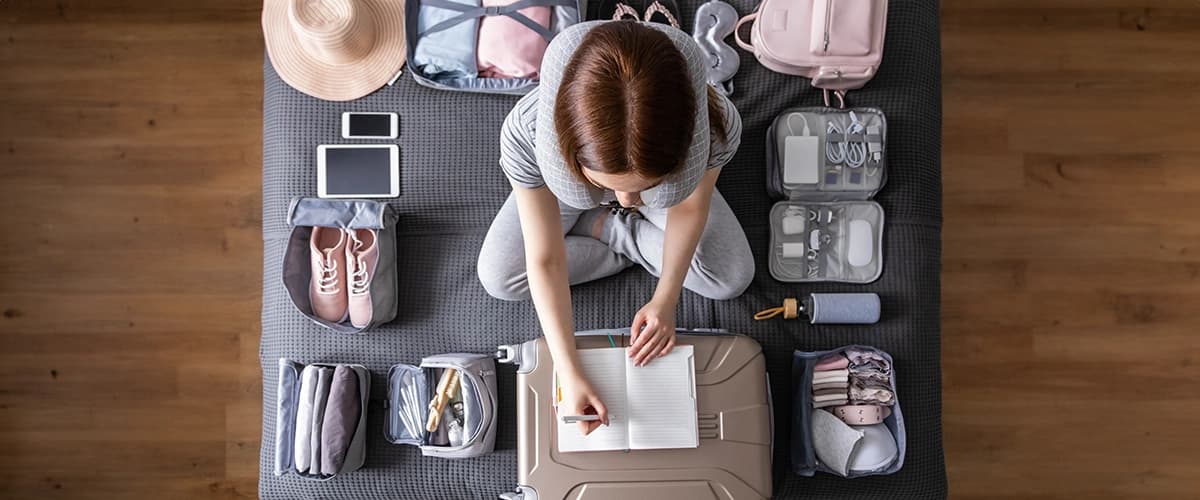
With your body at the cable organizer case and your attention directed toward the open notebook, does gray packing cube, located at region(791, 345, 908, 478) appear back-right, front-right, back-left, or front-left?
front-left

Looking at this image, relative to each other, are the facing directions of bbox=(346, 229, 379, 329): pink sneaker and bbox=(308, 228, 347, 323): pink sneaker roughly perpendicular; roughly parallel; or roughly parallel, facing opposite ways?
roughly parallel

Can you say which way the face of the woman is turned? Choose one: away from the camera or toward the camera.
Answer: toward the camera

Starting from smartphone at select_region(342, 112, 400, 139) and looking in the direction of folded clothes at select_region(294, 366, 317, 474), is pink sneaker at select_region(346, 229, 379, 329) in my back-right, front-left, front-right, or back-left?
front-left

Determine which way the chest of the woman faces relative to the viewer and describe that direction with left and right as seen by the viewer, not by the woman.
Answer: facing the viewer
